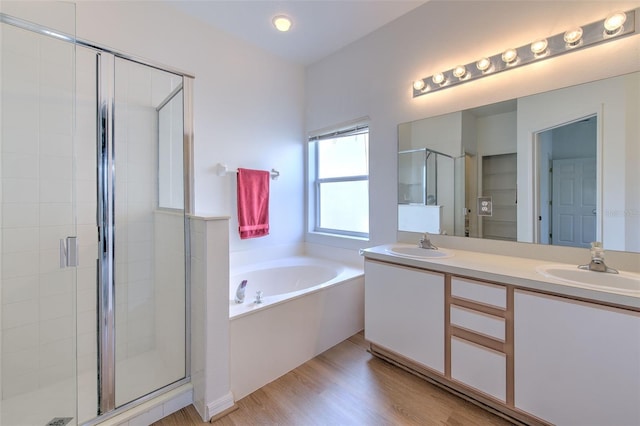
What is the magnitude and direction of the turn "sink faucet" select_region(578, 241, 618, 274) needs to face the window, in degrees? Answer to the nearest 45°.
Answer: approximately 90° to its right

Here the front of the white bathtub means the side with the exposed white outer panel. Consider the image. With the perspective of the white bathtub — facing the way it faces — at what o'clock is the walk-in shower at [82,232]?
The walk-in shower is roughly at 4 o'clock from the white bathtub.

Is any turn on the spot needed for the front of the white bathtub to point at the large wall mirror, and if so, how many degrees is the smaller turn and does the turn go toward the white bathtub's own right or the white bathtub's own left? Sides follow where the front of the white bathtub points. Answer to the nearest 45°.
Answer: approximately 45° to the white bathtub's own left

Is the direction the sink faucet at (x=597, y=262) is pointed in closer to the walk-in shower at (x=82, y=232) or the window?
the walk-in shower

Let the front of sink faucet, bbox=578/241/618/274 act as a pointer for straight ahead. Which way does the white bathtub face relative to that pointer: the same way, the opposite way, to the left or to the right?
to the left
